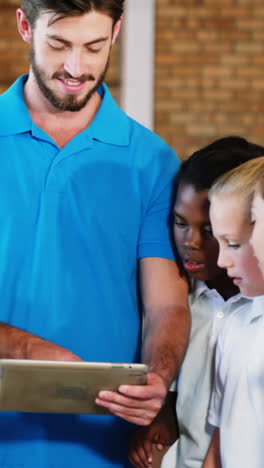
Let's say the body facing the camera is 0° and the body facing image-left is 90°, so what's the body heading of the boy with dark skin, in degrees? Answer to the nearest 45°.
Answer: approximately 45°
